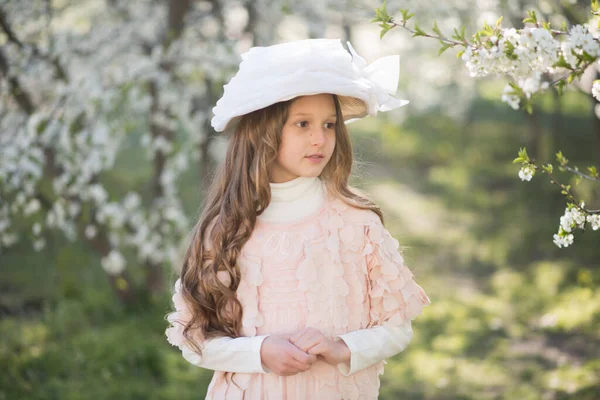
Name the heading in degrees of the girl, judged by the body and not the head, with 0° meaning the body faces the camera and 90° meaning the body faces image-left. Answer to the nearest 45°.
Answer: approximately 0°

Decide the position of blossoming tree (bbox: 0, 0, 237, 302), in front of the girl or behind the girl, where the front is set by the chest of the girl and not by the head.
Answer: behind

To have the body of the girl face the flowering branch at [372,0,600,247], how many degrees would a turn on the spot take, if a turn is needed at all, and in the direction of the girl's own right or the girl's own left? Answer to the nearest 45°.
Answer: approximately 45° to the girl's own left
